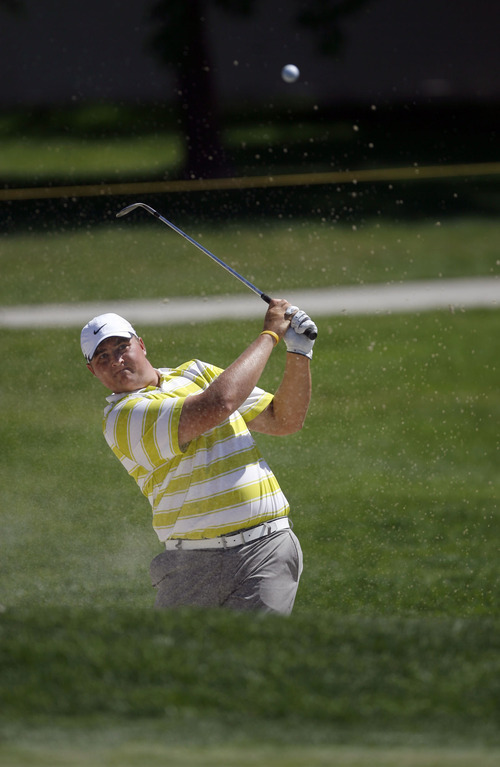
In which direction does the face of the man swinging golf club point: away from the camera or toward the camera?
toward the camera

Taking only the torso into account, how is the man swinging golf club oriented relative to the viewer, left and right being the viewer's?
facing the viewer and to the right of the viewer

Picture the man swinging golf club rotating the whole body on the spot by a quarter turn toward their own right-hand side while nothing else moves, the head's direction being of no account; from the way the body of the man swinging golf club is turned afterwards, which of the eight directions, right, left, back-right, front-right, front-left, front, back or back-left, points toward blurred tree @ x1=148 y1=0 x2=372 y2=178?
back-right
